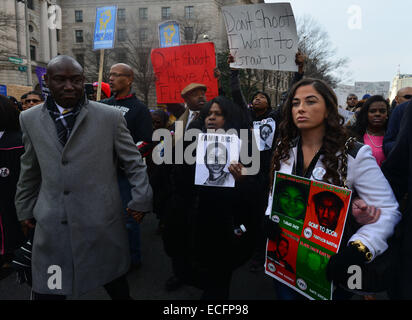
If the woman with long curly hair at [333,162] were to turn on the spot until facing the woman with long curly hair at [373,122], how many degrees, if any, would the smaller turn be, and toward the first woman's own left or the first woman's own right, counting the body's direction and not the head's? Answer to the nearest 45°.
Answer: approximately 135° to the first woman's own right

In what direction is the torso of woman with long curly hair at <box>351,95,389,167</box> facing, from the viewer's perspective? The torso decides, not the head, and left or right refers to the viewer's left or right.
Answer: facing the viewer

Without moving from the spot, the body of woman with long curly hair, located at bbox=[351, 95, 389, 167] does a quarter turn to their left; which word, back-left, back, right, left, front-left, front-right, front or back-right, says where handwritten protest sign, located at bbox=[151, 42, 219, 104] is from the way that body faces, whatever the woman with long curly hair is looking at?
back

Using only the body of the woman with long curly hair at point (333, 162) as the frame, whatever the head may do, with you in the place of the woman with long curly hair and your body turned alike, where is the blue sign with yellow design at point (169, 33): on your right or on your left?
on your right

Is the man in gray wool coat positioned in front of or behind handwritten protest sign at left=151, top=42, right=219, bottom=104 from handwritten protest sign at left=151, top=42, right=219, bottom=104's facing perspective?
in front

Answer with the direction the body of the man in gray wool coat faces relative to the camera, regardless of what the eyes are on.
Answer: toward the camera

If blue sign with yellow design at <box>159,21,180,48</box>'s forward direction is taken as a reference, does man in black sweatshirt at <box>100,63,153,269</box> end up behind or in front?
in front

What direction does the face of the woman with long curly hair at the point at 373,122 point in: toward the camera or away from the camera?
toward the camera

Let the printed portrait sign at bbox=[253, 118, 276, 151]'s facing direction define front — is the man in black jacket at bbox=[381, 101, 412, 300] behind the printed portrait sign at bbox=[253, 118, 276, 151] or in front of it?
in front

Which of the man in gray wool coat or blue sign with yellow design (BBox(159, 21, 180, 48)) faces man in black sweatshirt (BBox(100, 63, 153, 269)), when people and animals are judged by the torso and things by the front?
the blue sign with yellow design

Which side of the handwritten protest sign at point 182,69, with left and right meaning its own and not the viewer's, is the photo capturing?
front

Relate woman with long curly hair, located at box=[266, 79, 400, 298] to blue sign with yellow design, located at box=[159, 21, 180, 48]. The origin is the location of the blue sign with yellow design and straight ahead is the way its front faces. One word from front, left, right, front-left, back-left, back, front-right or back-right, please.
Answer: front
